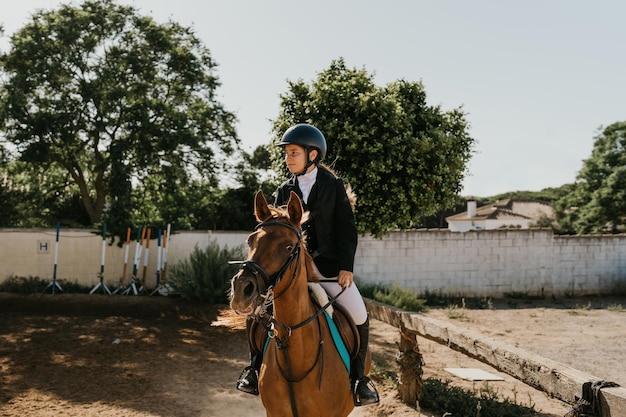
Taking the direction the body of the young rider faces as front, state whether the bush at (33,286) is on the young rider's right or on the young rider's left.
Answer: on the young rider's right

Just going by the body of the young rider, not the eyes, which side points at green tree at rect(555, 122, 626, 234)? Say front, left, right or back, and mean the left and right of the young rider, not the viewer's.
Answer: back

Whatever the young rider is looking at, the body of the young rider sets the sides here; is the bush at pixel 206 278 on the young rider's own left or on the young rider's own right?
on the young rider's own right

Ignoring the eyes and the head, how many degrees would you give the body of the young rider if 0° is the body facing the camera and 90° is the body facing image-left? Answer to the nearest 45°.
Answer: approximately 45°

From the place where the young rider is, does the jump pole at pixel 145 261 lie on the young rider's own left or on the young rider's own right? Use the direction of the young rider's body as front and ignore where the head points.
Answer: on the young rider's own right

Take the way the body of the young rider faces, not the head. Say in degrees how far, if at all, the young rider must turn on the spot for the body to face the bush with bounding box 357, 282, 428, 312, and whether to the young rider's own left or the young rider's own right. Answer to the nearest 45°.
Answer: approximately 135° to the young rider's own right
